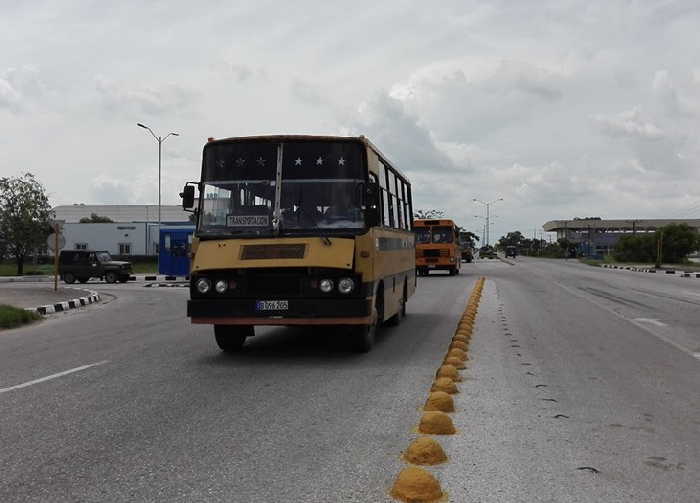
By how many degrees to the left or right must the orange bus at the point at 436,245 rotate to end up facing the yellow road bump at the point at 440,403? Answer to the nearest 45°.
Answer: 0° — it already faces it

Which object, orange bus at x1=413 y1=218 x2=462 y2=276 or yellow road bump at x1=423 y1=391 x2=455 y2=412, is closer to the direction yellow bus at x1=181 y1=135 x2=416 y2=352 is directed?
the yellow road bump

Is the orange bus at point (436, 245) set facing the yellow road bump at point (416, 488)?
yes

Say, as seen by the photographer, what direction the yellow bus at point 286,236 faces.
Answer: facing the viewer

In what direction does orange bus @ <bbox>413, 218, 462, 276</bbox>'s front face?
toward the camera

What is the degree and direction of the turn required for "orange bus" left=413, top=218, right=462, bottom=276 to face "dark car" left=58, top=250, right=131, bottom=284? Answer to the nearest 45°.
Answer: approximately 90° to its right

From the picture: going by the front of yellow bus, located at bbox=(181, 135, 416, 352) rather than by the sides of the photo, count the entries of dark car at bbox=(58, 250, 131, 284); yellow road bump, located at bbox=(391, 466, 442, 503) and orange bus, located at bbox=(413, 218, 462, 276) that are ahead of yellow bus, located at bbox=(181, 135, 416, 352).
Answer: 1

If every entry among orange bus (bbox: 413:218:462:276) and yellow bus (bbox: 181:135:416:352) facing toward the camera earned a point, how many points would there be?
2

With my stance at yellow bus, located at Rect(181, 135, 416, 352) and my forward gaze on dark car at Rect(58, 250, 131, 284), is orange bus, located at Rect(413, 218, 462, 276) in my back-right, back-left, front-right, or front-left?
front-right

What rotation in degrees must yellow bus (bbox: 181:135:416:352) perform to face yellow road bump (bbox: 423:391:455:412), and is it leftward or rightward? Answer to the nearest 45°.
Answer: approximately 45° to its left

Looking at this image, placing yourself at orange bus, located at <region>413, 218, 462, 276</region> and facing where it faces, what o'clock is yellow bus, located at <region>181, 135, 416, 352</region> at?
yellow bus, located at <region>181, 135, 416, 352</region> is roughly at 12 o'clock from orange bus, located at <region>413, 218, 462, 276</region>.

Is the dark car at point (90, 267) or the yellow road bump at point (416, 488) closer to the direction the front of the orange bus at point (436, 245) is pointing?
the yellow road bump
